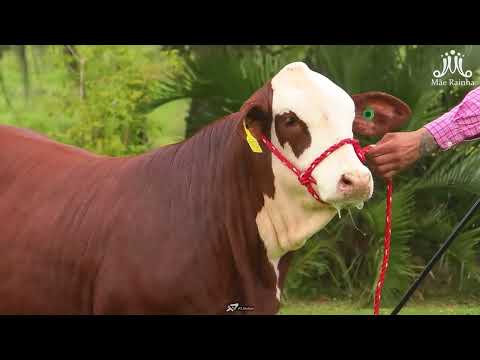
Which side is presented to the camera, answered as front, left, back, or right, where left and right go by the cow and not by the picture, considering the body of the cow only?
right
